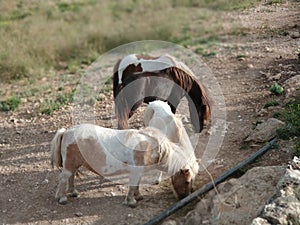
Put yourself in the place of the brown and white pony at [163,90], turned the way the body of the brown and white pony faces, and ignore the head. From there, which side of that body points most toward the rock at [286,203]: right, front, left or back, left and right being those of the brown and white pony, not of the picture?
right

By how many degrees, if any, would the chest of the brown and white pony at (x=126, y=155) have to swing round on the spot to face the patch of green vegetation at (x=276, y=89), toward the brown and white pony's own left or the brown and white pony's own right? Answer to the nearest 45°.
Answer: approximately 45° to the brown and white pony's own left

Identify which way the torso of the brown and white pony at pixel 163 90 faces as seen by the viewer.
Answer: to the viewer's right

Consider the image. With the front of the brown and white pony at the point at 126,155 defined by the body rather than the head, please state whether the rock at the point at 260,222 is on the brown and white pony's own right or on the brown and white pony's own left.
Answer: on the brown and white pony's own right

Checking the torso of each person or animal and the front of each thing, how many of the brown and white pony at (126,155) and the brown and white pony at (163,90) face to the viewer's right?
2

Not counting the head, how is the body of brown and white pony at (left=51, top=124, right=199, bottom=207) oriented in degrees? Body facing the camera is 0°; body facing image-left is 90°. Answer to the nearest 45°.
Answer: approximately 270°

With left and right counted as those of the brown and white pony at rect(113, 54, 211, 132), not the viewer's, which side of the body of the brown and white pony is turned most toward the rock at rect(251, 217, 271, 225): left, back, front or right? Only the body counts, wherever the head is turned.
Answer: right
